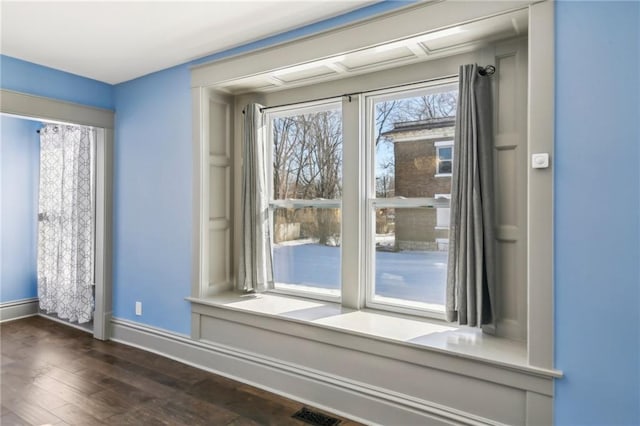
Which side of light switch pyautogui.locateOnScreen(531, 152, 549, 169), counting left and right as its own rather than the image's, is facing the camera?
front

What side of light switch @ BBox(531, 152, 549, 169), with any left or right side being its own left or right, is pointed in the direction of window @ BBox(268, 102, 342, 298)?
right

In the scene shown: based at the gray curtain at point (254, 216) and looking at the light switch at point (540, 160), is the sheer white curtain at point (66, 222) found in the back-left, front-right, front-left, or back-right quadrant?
back-right

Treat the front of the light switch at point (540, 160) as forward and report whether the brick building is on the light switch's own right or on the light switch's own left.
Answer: on the light switch's own right

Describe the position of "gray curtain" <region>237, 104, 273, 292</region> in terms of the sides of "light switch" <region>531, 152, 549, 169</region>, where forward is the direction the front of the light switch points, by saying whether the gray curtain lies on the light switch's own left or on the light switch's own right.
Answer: on the light switch's own right

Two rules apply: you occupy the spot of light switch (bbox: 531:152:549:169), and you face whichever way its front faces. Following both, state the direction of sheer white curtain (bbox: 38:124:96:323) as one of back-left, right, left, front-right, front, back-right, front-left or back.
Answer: right
